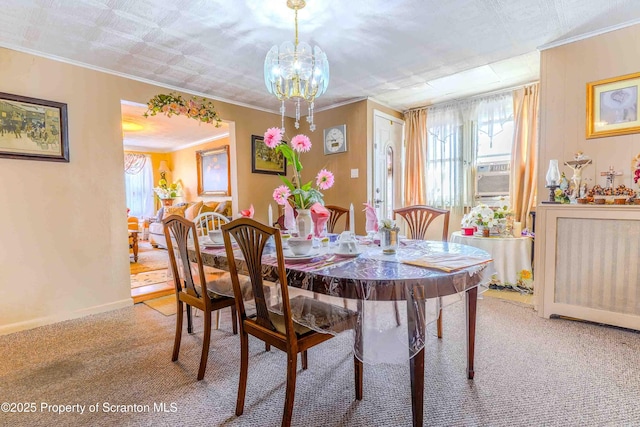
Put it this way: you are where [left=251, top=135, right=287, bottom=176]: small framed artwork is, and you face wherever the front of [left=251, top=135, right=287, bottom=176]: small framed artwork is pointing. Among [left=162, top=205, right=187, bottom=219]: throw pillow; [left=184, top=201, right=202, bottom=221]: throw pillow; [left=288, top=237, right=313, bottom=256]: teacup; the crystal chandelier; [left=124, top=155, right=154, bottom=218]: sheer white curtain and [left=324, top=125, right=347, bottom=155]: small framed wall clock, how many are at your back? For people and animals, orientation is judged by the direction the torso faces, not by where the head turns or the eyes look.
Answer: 3

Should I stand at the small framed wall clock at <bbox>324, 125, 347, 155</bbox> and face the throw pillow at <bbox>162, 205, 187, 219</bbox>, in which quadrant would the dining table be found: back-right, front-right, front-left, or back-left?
back-left

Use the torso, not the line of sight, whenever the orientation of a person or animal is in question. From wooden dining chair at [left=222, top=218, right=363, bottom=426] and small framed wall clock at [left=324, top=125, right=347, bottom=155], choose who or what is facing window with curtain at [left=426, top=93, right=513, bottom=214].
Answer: the wooden dining chair

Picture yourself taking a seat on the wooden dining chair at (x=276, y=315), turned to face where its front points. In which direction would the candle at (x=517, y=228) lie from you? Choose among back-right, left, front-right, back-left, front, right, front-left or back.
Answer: front

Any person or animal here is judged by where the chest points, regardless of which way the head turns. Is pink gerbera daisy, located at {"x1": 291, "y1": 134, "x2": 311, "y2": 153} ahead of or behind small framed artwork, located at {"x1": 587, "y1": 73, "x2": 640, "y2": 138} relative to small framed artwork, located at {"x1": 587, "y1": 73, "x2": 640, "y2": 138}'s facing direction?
ahead

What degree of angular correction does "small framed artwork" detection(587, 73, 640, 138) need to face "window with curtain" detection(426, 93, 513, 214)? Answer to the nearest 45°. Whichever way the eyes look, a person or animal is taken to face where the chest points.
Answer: approximately 90° to its right

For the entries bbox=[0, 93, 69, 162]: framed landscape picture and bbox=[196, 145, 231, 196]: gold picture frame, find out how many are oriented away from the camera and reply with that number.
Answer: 0

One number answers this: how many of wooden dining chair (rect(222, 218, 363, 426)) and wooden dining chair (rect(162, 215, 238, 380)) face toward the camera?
0

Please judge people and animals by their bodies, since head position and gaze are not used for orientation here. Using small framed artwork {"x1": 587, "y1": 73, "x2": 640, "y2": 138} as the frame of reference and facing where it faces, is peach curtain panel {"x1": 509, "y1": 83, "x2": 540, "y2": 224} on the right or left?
on its right

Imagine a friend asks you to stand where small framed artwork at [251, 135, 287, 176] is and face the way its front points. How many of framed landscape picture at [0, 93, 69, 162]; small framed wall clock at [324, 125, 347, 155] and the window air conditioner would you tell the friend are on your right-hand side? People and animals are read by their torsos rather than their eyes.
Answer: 1

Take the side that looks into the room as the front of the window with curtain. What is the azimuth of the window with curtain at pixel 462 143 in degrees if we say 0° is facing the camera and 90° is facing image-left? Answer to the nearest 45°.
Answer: approximately 45°

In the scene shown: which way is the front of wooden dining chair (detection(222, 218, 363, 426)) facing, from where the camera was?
facing away from the viewer and to the right of the viewer

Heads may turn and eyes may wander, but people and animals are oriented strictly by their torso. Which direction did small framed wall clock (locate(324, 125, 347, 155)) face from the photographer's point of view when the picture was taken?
facing the viewer and to the left of the viewer

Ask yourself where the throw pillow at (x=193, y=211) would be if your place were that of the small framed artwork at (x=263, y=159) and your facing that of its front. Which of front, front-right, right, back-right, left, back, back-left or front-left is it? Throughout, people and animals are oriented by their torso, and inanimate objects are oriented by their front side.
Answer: back

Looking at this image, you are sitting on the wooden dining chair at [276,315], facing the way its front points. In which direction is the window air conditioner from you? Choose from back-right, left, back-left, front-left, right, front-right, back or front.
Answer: front
